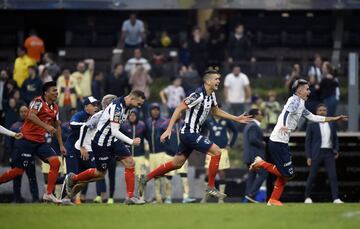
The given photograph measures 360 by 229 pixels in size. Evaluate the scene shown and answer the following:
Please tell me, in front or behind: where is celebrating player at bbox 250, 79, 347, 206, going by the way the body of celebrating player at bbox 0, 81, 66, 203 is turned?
in front

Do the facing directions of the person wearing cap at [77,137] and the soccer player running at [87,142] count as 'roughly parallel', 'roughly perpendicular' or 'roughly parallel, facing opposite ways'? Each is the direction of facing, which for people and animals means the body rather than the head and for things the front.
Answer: roughly parallel

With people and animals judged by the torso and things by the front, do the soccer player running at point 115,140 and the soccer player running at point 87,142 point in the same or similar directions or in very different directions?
same or similar directions

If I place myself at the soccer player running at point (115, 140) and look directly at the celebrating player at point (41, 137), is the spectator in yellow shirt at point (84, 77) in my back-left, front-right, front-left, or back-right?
front-right

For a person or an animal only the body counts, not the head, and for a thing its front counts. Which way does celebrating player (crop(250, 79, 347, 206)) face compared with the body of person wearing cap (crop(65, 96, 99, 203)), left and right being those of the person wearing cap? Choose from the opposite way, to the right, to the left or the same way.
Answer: the same way

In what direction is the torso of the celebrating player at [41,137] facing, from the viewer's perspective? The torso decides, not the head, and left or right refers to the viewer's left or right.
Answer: facing the viewer and to the right of the viewer

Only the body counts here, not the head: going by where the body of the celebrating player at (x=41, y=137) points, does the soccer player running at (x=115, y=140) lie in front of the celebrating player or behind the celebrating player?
in front
